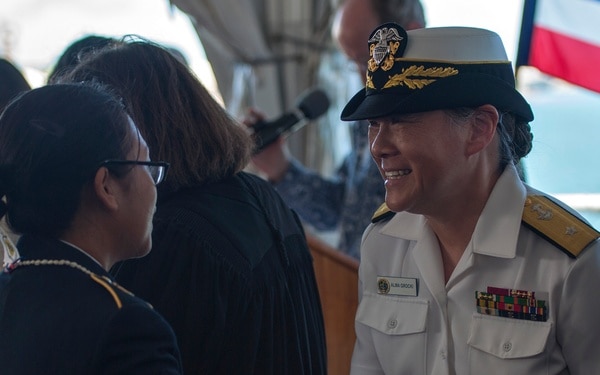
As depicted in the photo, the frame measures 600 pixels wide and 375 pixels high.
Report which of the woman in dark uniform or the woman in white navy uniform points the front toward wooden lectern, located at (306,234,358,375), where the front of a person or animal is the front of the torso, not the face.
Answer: the woman in dark uniform

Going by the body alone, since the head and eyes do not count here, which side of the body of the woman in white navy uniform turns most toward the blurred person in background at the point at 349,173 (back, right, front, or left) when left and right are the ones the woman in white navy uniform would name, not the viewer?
right

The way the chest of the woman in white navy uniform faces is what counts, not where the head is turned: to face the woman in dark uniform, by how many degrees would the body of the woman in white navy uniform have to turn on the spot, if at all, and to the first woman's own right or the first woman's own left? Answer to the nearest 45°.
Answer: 0° — they already face them

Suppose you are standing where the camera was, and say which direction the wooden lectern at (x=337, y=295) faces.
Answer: facing to the left of the viewer

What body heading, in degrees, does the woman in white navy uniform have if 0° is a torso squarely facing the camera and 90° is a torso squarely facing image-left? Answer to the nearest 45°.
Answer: approximately 45°

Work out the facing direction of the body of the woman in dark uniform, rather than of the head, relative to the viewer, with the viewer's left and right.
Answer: facing away from the viewer and to the right of the viewer
